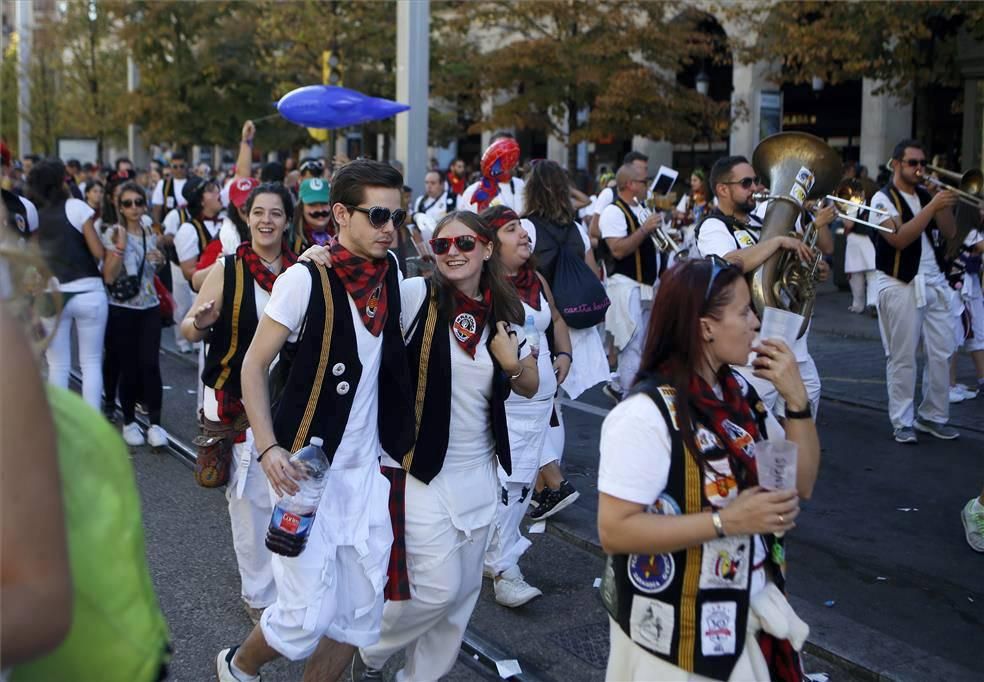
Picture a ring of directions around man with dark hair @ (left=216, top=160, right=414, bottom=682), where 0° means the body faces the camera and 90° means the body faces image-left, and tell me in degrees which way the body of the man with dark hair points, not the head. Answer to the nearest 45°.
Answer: approximately 315°

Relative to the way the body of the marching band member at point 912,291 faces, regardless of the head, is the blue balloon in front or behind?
behind

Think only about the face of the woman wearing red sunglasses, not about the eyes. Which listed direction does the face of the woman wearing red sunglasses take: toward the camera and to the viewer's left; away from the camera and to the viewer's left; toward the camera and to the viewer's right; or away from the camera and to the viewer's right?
toward the camera and to the viewer's left

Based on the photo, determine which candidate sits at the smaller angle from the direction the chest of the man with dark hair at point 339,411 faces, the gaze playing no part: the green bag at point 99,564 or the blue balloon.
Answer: the green bag

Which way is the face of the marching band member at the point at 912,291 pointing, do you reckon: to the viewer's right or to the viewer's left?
to the viewer's right

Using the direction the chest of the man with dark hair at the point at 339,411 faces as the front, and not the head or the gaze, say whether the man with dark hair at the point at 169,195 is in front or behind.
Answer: behind

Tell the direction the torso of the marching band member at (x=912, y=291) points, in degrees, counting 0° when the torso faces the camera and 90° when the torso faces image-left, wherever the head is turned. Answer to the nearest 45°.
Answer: approximately 315°

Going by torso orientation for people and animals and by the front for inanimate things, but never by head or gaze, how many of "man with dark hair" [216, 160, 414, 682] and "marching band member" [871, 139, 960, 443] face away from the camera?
0

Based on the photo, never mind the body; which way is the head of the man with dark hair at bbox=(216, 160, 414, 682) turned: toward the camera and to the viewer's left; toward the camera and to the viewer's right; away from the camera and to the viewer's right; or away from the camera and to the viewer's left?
toward the camera and to the viewer's right

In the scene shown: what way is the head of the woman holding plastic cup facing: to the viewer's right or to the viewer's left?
to the viewer's right
